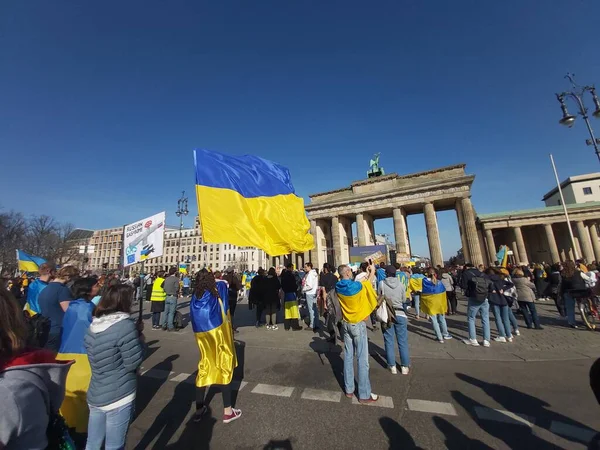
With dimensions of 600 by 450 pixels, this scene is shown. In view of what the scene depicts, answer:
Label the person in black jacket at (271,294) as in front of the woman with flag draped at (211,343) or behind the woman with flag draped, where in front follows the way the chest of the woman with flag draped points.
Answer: in front

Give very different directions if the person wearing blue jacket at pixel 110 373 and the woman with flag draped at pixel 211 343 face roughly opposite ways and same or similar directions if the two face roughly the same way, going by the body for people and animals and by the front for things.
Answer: same or similar directions

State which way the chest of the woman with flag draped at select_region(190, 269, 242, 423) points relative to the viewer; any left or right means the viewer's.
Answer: facing away from the viewer and to the right of the viewer

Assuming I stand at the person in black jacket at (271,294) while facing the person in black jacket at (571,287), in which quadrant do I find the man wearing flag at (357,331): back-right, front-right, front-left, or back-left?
front-right

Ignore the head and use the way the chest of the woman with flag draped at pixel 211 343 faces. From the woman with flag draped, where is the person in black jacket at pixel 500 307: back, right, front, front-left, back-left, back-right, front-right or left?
front-right

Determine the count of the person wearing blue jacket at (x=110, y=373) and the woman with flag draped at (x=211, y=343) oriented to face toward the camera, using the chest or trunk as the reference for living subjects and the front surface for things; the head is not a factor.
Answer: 0

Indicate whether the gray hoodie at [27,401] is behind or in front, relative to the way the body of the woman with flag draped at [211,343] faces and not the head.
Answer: behind

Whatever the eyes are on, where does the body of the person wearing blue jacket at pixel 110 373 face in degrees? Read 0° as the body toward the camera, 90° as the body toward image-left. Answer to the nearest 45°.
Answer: approximately 225°

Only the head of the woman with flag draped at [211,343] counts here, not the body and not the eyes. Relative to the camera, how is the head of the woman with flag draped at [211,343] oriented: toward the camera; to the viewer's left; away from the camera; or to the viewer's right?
away from the camera

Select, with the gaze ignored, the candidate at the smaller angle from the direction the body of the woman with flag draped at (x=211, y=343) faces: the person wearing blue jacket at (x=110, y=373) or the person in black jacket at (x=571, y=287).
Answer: the person in black jacket

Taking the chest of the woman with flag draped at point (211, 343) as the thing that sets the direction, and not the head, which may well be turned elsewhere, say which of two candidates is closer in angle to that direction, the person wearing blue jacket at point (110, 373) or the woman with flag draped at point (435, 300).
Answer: the woman with flag draped

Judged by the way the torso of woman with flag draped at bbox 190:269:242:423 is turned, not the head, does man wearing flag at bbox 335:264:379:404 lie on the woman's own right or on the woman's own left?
on the woman's own right

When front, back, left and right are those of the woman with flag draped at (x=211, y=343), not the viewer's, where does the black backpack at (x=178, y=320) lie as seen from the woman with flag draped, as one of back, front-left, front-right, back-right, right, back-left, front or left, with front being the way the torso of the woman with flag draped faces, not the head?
front-left

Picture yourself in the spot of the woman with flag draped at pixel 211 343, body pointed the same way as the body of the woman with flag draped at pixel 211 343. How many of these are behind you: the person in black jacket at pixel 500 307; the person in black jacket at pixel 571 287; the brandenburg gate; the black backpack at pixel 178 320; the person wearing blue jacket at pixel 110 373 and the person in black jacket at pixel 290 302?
1

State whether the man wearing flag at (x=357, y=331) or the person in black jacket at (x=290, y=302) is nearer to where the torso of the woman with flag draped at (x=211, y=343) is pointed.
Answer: the person in black jacket

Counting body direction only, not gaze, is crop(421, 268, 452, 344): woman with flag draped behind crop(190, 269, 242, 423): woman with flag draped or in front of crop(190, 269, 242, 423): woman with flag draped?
in front

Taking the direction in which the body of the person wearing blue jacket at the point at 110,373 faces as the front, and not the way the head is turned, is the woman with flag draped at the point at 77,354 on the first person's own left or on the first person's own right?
on the first person's own left
